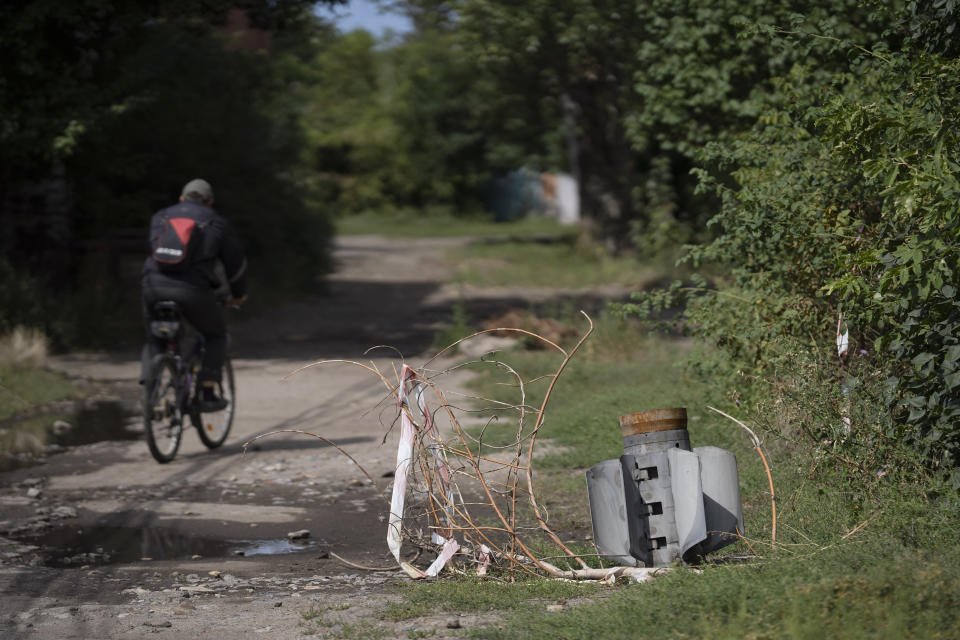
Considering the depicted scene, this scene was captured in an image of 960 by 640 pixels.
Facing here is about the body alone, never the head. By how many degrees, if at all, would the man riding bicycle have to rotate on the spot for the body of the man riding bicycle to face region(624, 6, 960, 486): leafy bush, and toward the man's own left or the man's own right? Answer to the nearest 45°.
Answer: approximately 90° to the man's own right

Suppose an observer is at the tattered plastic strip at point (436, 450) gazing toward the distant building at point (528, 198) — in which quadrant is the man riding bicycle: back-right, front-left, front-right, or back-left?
front-left

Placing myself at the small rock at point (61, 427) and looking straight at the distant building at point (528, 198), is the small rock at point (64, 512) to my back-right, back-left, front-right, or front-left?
back-right

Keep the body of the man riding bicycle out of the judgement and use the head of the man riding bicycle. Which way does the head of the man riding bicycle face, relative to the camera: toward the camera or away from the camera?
away from the camera

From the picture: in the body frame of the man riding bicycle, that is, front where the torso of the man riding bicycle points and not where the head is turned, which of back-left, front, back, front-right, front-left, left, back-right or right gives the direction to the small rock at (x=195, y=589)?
back-right

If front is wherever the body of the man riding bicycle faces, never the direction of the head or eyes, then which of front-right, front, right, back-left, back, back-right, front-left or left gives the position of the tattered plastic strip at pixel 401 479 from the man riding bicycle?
back-right

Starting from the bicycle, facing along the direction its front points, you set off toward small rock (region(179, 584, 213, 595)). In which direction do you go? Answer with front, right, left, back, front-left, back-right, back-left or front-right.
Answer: back-right

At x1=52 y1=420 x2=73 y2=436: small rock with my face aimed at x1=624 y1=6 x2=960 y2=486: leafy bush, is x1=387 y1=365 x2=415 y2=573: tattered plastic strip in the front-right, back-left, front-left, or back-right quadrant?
front-right

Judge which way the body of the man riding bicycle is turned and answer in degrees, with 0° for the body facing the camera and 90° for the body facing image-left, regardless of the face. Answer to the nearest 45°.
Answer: approximately 225°

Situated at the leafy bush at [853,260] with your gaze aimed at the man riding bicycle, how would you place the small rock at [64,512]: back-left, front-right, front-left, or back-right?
front-left

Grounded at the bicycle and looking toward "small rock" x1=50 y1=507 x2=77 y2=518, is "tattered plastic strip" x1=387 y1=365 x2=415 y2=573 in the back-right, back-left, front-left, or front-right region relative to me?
front-left

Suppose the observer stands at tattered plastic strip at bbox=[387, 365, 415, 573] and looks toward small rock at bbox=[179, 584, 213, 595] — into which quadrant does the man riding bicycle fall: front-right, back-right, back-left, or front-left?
front-right

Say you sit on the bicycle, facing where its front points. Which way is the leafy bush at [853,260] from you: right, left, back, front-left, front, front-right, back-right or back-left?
right

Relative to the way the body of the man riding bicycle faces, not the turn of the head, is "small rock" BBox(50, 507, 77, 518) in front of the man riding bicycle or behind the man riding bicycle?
behind

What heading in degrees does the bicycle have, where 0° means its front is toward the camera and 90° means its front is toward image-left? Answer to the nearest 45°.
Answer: approximately 225°
